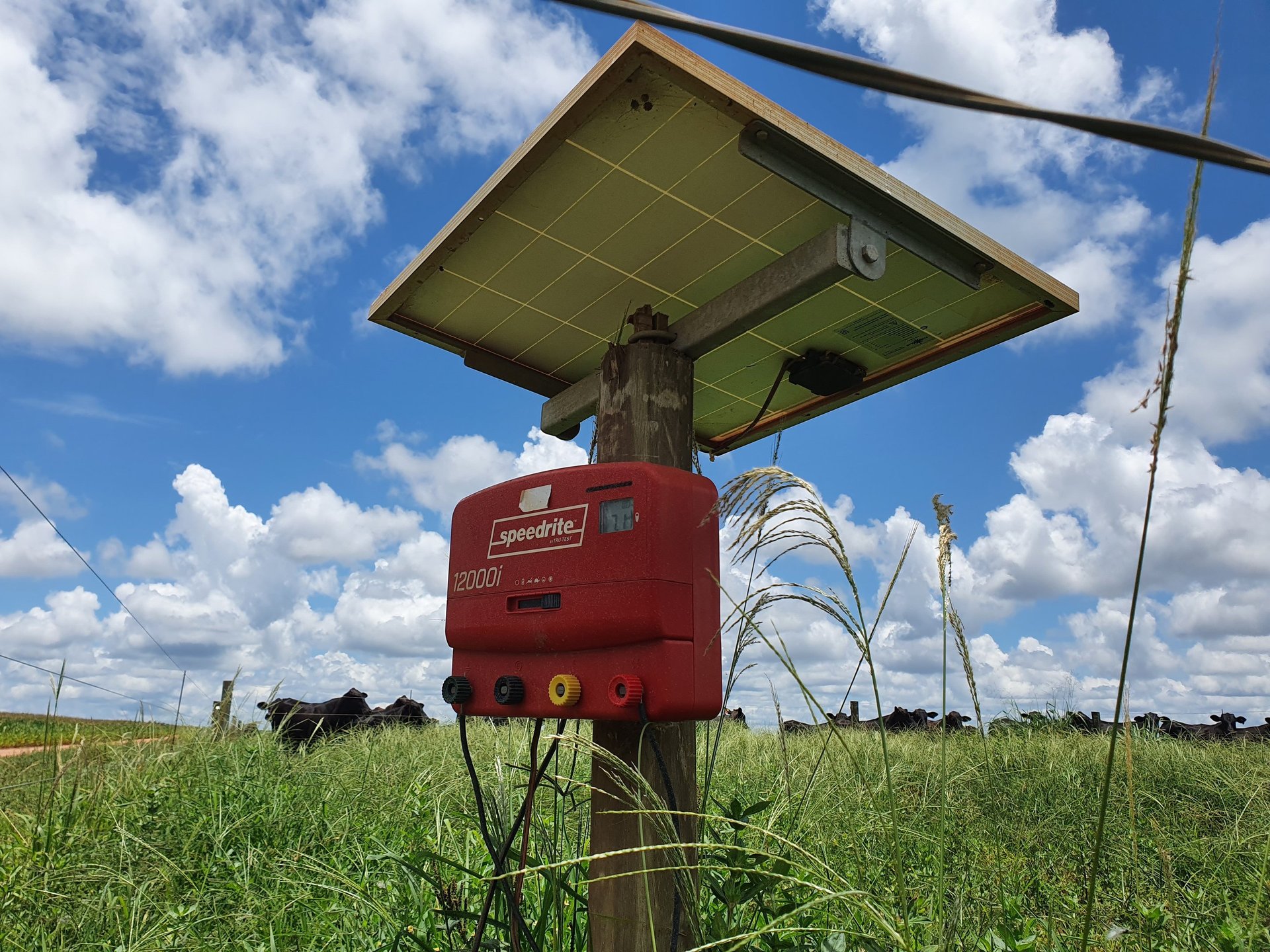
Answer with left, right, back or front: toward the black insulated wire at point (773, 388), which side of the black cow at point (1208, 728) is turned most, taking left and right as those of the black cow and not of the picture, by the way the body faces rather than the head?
right

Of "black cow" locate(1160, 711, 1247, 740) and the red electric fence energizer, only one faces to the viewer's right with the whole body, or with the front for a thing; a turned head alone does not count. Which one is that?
the black cow

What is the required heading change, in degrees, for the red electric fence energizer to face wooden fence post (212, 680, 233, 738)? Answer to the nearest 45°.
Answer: approximately 90° to its right

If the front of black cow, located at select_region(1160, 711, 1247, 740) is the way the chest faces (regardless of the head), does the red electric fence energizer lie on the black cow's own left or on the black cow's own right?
on the black cow's own right

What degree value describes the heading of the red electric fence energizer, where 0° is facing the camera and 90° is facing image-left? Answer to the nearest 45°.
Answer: approximately 45°

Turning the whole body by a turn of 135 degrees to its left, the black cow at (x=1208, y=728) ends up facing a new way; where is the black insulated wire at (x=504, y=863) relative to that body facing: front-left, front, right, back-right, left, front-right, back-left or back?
back-left

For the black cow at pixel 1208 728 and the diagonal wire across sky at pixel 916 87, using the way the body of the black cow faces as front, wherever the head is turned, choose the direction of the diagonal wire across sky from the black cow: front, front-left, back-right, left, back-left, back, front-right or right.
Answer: right

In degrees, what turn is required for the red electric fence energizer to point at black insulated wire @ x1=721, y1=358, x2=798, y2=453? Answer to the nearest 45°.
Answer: approximately 180°

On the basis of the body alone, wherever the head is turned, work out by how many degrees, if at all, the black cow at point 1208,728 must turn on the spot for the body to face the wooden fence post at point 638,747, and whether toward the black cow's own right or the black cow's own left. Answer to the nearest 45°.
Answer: approximately 90° to the black cow's own right

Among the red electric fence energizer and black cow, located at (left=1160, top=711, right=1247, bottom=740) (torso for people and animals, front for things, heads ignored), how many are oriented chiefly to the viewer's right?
1

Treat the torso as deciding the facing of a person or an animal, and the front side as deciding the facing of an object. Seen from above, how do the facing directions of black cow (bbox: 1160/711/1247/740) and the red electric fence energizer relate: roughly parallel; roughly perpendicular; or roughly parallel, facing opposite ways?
roughly perpendicular

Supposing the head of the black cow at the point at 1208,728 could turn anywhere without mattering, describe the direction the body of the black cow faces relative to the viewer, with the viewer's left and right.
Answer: facing to the right of the viewer

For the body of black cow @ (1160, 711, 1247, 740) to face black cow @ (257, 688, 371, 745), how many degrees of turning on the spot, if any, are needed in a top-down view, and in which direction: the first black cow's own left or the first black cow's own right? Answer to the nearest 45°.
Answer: approximately 135° to the first black cow's own right
